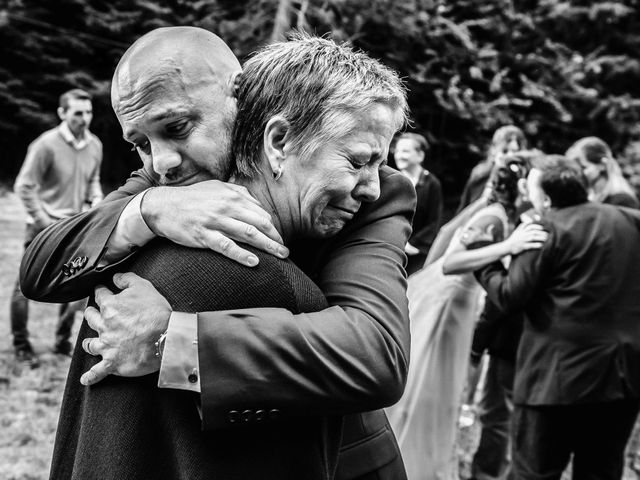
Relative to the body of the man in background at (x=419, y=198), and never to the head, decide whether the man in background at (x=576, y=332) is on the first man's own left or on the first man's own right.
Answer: on the first man's own left

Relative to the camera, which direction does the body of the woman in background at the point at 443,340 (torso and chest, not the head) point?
to the viewer's right

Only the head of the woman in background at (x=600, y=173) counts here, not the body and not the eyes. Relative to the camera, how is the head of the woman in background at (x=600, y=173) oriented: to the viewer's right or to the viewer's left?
to the viewer's left

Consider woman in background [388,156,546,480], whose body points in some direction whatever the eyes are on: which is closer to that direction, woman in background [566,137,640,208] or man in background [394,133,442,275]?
the woman in background

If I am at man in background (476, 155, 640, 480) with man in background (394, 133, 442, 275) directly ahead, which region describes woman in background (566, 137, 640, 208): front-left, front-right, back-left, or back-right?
front-right

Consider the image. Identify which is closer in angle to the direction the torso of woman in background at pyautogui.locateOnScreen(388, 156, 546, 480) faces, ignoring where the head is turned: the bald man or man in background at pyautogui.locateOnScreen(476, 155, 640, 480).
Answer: the man in background

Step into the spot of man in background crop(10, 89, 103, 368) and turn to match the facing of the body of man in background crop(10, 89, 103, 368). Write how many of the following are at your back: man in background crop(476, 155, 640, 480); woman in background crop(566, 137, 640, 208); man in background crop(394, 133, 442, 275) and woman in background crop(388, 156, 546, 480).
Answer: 0

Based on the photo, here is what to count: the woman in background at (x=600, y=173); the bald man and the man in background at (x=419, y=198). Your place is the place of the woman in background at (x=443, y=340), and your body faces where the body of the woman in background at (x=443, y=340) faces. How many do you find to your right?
1

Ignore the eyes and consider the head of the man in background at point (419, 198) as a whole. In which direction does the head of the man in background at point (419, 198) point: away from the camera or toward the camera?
toward the camera

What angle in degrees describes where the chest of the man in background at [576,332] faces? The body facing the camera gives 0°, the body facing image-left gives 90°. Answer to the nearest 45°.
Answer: approximately 135°

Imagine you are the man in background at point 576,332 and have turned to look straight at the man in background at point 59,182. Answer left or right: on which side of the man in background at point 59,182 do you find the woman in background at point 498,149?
right
